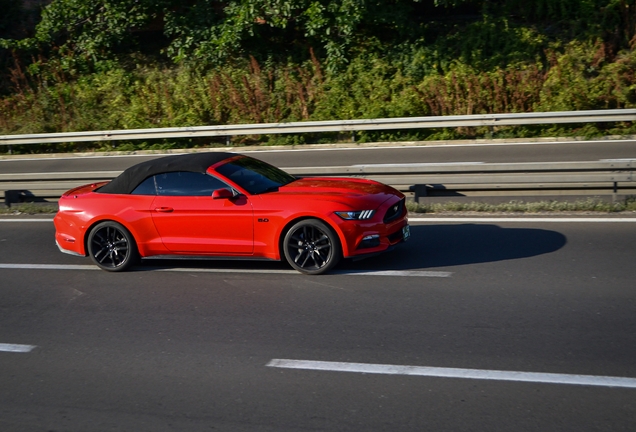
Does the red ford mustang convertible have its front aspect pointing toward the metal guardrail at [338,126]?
no

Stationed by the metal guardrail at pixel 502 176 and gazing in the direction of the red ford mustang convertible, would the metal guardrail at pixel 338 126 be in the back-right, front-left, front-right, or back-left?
back-right

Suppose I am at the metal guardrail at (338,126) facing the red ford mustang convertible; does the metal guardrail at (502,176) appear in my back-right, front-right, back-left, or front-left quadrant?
front-left

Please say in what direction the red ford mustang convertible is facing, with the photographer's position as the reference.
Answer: facing to the right of the viewer

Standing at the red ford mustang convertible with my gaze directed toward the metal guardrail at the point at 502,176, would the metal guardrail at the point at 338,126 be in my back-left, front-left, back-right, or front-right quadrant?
front-left
